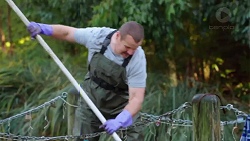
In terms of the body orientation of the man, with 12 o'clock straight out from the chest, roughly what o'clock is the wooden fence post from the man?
The wooden fence post is roughly at 10 o'clock from the man.

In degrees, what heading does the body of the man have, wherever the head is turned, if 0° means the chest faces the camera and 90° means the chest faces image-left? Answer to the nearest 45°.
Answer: approximately 0°
